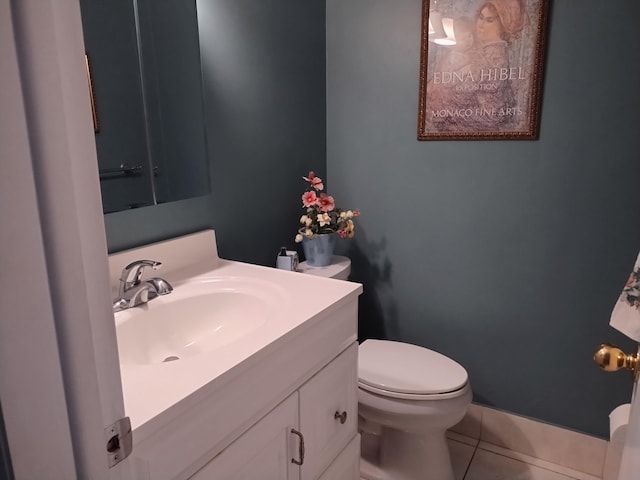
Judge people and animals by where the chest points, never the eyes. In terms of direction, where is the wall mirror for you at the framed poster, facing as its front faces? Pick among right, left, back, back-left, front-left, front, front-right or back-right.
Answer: front-right

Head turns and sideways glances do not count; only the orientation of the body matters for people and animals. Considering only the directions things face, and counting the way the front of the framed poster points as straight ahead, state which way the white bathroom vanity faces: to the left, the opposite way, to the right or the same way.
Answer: to the left

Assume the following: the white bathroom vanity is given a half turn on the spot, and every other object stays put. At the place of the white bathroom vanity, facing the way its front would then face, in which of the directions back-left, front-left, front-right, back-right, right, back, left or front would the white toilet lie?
right

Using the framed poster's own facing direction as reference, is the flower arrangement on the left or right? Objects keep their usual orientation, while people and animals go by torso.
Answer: on its right

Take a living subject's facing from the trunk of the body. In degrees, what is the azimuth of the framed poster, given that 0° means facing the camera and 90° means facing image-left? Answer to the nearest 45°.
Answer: approximately 0°

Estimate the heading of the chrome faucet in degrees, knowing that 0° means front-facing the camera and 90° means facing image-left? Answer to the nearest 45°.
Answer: approximately 315°

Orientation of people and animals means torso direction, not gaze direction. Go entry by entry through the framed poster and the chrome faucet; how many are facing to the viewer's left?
0

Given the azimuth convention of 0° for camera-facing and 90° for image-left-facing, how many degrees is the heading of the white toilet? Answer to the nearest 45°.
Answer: approximately 315°

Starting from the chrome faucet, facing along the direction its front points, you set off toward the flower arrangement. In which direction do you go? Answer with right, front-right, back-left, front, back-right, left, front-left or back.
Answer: left

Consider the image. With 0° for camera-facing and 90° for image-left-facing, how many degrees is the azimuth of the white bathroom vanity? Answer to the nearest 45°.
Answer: approximately 315°

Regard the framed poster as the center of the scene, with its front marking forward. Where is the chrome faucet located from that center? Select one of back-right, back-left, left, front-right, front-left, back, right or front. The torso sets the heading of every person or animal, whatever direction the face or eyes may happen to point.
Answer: front-right
